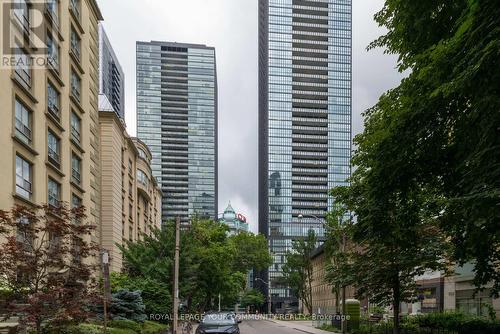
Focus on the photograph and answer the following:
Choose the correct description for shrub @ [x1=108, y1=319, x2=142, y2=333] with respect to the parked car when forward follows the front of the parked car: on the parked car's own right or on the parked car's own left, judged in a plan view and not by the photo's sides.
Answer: on the parked car's own right

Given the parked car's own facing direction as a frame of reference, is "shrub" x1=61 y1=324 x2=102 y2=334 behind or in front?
in front

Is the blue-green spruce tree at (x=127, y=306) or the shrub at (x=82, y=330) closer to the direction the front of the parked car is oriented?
the shrub

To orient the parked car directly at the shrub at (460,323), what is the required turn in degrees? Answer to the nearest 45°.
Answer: approximately 90° to its left

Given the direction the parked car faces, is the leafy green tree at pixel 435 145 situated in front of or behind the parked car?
in front

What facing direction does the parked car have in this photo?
toward the camera
